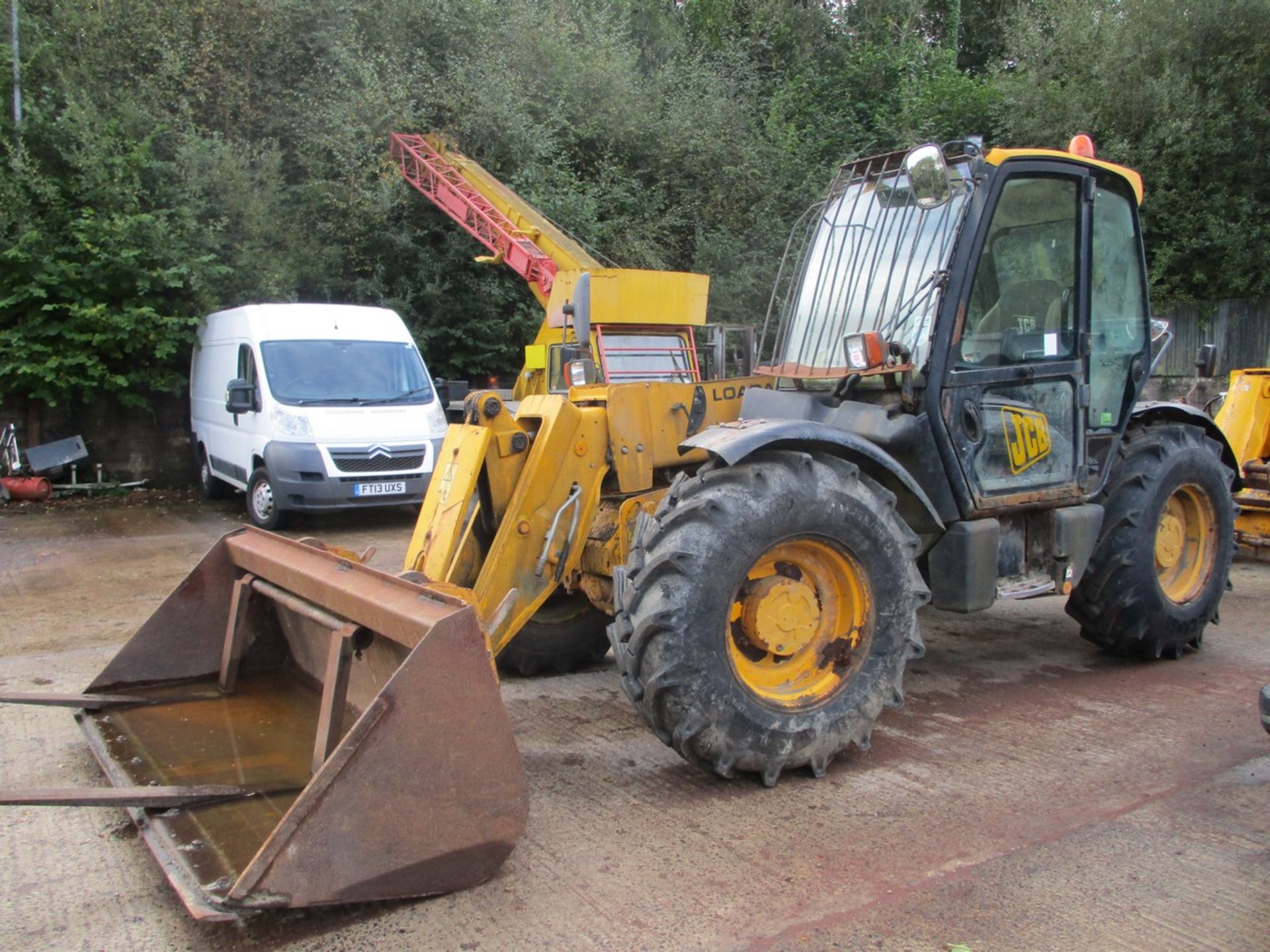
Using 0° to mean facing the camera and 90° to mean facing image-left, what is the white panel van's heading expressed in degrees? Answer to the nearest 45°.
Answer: approximately 315°

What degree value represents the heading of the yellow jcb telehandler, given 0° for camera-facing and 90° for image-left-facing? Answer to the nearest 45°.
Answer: approximately 45°

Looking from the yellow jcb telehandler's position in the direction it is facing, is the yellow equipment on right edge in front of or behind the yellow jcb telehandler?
behind

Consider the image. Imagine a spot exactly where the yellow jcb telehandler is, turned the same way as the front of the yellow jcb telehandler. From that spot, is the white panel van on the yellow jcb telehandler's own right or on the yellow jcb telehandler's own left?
on the yellow jcb telehandler's own right

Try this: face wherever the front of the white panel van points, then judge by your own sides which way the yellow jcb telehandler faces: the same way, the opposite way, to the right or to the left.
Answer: to the right
